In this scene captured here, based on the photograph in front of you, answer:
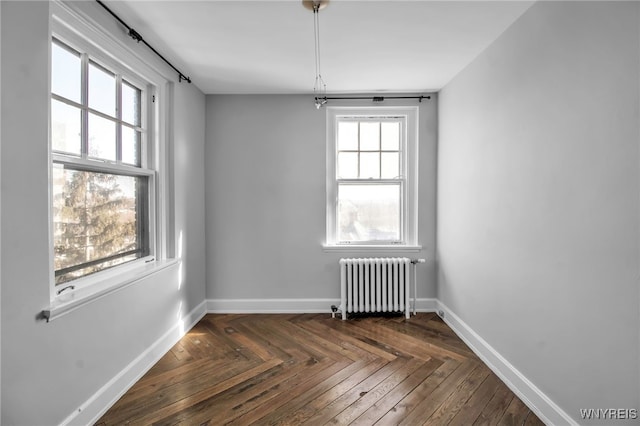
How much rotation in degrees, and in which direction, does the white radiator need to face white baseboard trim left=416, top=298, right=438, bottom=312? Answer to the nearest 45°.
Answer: approximately 135° to its left

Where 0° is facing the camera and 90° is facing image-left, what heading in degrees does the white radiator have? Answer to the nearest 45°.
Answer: approximately 0°
